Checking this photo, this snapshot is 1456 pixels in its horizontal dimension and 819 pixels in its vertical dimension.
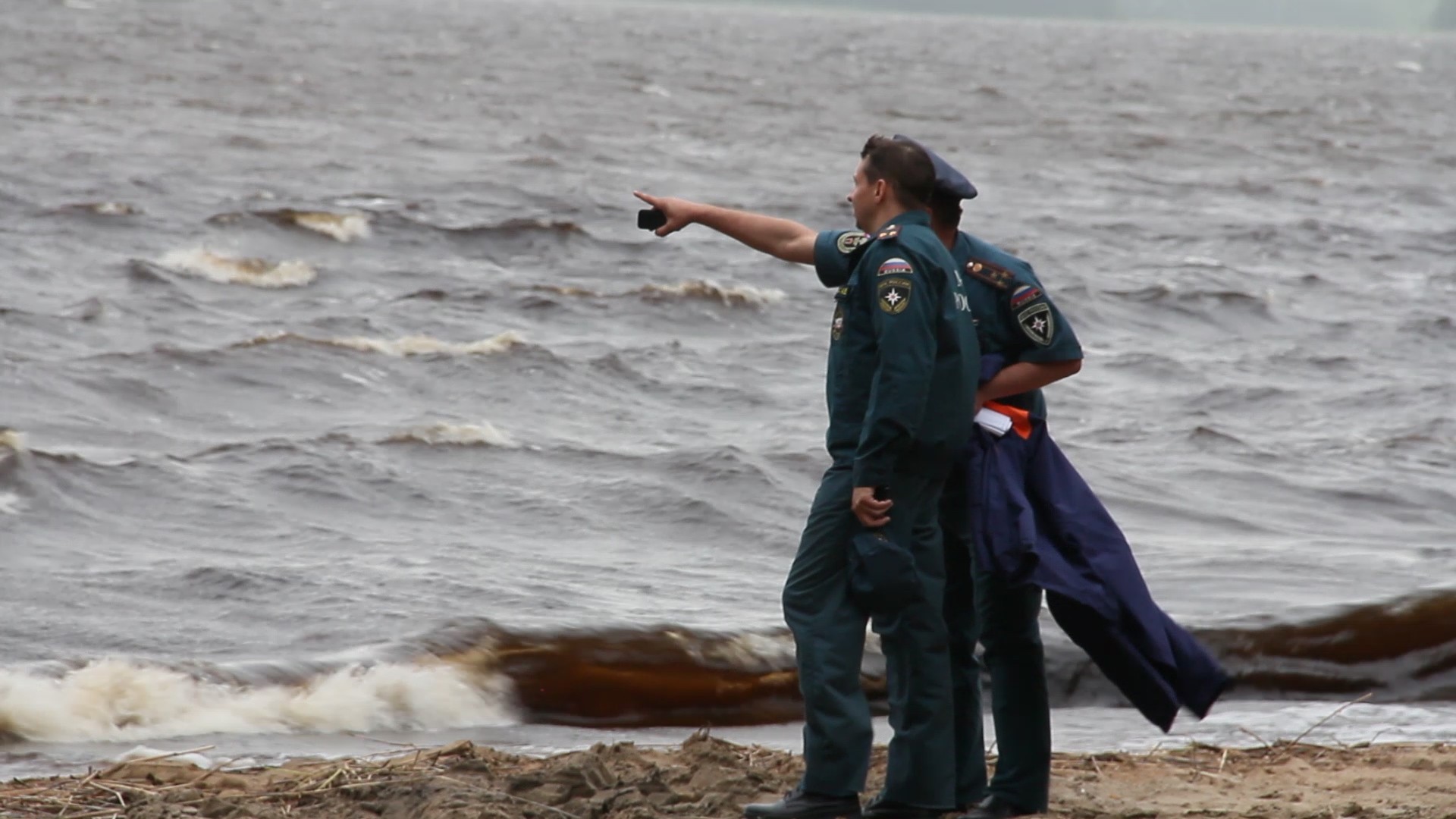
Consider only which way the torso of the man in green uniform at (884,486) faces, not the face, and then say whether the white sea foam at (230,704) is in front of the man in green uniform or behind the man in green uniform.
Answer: in front

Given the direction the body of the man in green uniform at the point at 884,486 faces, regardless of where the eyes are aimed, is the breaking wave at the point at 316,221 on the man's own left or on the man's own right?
on the man's own right

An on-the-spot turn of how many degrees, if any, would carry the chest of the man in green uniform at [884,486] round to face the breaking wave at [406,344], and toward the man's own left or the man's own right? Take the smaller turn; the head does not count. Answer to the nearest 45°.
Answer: approximately 90° to the man's own right

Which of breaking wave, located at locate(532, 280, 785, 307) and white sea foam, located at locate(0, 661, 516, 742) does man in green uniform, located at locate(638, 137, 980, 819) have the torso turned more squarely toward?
the white sea foam

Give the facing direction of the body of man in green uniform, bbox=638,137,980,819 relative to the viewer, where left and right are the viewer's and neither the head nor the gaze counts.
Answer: facing to the left of the viewer

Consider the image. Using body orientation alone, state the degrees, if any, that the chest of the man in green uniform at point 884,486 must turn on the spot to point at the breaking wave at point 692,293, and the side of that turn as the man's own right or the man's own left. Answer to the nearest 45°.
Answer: approximately 90° to the man's own right

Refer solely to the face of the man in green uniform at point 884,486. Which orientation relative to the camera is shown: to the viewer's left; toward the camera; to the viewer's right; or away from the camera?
to the viewer's left

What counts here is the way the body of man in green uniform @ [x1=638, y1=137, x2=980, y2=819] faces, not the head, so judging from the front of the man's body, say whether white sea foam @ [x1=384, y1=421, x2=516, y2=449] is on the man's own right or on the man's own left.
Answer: on the man's own right

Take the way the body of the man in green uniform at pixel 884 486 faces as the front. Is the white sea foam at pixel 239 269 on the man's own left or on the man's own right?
on the man's own right
